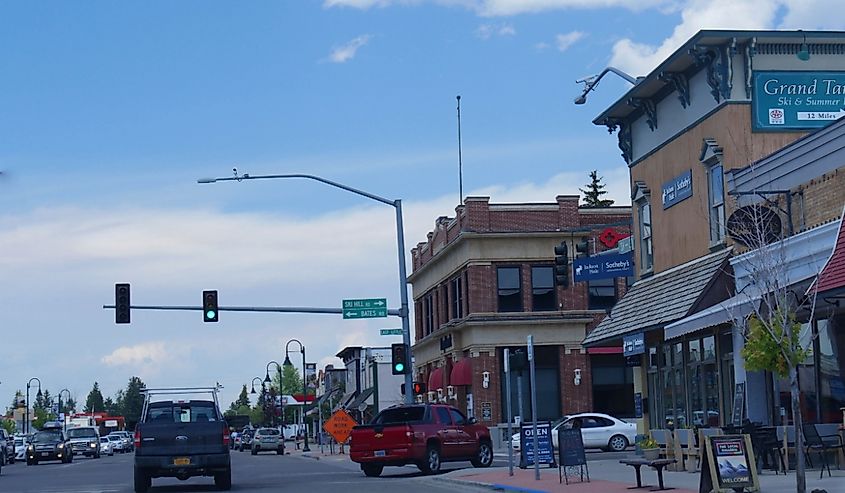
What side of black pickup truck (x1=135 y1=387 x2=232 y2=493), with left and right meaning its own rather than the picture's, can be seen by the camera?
back

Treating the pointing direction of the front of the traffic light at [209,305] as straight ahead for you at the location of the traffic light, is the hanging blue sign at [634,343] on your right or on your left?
on your left

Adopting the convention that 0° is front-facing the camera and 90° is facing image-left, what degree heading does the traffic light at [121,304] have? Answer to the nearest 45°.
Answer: approximately 0°

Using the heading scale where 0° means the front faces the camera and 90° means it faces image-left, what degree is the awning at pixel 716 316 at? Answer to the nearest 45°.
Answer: approximately 45°

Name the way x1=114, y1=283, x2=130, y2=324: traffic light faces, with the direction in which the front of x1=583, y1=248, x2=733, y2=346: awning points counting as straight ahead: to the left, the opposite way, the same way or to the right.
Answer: to the left

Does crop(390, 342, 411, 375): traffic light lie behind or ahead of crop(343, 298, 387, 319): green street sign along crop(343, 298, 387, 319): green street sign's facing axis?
ahead

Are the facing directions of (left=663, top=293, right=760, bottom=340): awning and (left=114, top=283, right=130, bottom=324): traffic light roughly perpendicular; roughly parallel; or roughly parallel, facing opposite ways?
roughly perpendicular

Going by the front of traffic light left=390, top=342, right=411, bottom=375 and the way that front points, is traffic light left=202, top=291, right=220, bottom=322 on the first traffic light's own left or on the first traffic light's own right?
on the first traffic light's own right

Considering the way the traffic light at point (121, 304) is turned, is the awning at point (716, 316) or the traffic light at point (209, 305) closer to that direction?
the awning

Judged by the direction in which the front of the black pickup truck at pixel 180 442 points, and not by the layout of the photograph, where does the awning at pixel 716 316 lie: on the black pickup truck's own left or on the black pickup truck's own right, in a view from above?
on the black pickup truck's own right

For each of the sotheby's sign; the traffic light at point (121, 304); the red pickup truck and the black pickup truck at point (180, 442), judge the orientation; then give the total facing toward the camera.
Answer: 2

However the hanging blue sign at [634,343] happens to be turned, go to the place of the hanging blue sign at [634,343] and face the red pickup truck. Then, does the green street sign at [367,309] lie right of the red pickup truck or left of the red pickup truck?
right

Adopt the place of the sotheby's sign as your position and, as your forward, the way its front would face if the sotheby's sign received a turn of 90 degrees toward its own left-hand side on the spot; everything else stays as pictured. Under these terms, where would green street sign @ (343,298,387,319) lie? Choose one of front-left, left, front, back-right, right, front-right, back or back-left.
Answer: back-left

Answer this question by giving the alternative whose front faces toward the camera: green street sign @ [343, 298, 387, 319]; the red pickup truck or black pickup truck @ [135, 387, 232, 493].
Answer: the green street sign

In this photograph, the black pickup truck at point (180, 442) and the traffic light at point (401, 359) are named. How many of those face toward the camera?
1

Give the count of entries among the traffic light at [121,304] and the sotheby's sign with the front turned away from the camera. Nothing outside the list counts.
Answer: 0

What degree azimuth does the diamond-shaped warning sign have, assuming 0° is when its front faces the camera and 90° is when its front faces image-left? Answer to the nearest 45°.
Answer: approximately 0°

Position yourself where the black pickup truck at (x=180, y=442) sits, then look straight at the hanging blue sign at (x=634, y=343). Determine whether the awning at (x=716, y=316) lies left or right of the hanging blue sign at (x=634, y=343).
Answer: right
